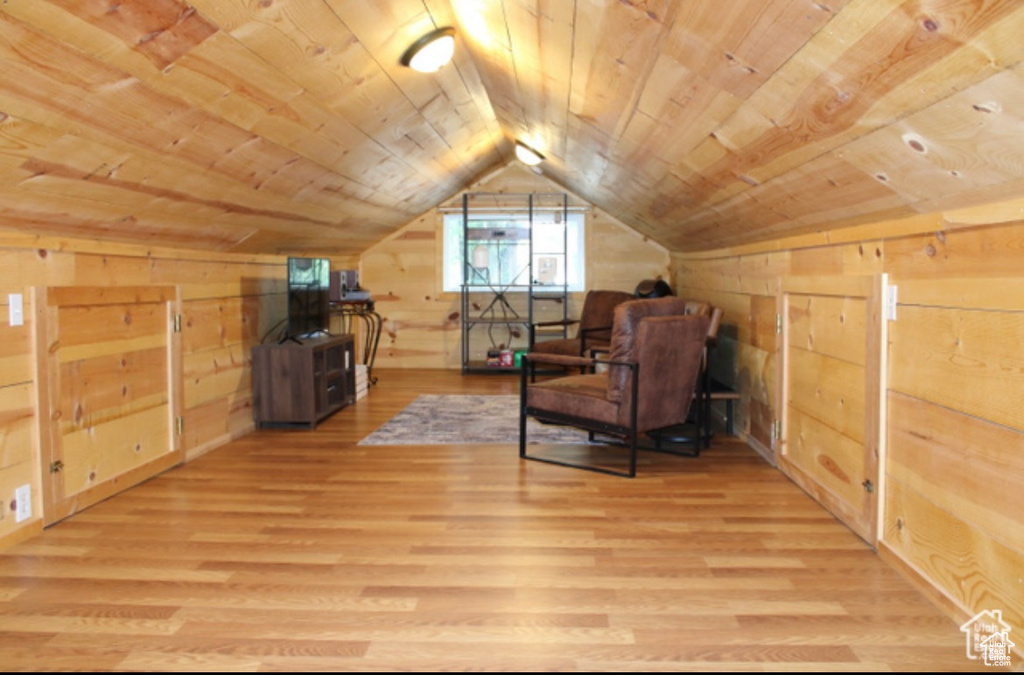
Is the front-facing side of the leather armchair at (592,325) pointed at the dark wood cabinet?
yes

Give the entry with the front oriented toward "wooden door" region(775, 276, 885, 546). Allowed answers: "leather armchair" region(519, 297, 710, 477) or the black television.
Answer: the black television

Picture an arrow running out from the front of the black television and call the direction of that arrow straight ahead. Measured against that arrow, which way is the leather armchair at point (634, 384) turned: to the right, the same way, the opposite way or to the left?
the opposite way

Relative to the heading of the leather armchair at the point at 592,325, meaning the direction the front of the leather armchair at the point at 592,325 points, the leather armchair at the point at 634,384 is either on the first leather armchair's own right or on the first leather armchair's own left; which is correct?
on the first leather armchair's own left

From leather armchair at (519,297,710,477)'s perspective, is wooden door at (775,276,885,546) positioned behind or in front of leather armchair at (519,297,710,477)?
behind

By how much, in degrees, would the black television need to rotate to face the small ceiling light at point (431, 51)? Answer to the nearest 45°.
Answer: approximately 45° to its right

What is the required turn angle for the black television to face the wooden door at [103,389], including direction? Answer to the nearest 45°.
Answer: approximately 90° to its right

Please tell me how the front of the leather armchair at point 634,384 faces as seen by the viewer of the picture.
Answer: facing away from the viewer and to the left of the viewer

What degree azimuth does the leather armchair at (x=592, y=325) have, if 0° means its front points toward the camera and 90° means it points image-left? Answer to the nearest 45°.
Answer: approximately 45°

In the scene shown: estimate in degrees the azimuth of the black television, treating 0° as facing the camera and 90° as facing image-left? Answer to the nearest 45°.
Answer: approximately 315°
